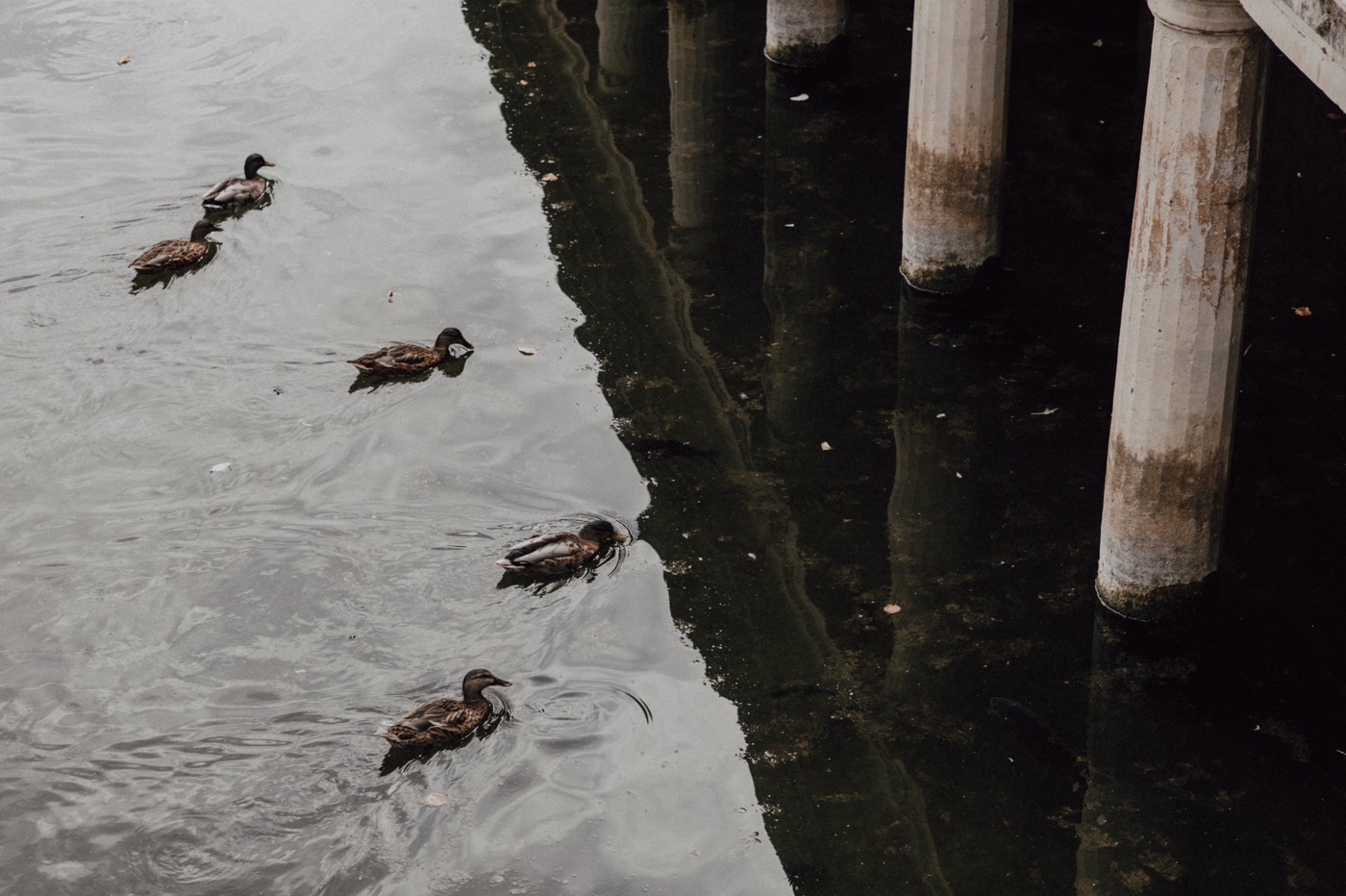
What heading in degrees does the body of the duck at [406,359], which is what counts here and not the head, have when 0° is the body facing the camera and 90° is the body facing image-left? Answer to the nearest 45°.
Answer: approximately 270°

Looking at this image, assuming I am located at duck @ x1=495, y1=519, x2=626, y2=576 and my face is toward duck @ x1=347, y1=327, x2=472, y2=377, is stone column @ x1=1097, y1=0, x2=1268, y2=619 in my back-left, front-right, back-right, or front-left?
back-right

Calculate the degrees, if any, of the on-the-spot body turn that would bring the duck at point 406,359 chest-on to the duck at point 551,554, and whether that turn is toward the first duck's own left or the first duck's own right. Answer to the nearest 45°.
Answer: approximately 90° to the first duck's own right

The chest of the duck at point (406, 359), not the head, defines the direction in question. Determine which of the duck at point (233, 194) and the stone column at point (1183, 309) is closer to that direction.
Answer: the stone column

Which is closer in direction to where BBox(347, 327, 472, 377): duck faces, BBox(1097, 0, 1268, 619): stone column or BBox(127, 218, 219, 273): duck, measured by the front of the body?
the stone column

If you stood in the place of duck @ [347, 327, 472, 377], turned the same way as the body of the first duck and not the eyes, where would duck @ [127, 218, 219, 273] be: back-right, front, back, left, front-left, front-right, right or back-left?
back-left

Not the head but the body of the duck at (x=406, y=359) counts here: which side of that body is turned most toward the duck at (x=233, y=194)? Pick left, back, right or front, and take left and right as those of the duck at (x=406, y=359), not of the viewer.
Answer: left

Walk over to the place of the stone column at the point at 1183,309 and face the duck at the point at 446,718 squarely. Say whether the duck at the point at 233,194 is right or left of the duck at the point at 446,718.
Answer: right
